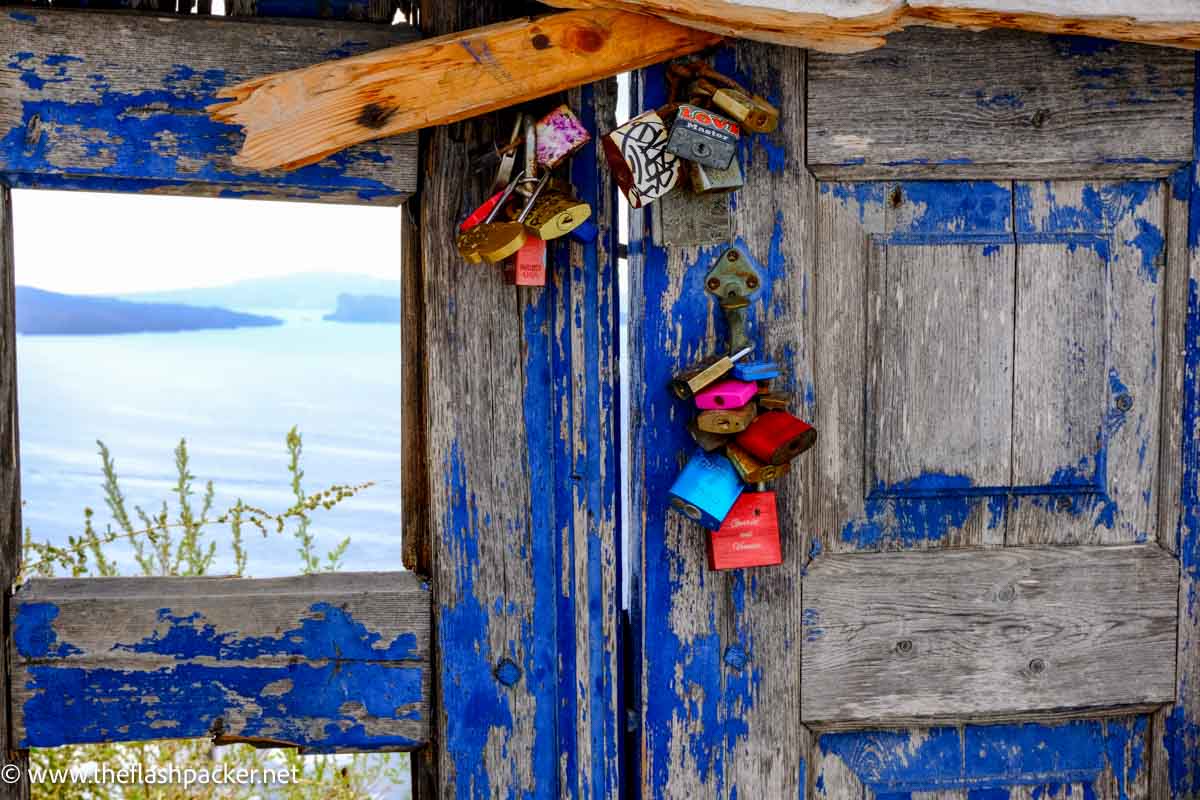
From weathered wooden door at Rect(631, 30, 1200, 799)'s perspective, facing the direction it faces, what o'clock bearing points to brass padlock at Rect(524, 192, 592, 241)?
The brass padlock is roughly at 2 o'clock from the weathered wooden door.

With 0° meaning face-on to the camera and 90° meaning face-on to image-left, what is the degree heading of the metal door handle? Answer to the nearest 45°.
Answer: approximately 0°
